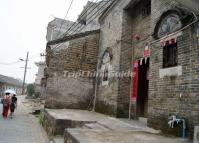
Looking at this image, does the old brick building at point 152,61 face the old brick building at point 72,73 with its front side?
no

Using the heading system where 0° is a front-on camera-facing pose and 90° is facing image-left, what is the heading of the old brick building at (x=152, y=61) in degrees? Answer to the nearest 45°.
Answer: approximately 45°
